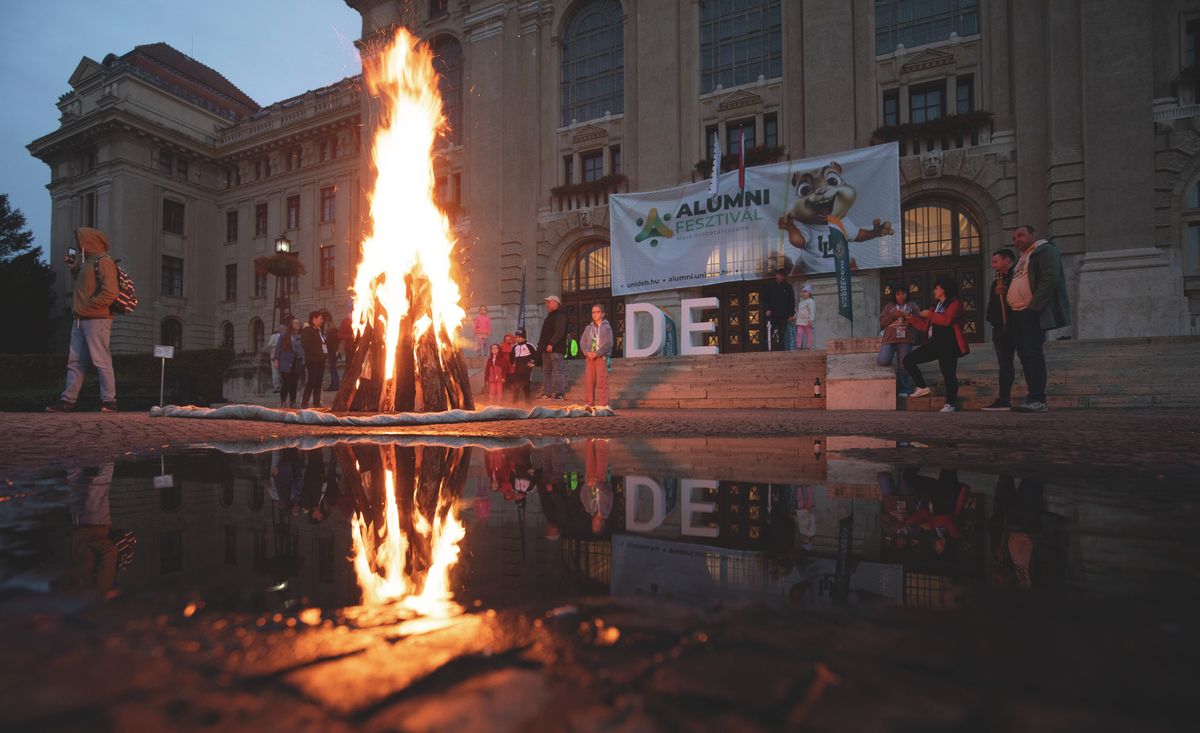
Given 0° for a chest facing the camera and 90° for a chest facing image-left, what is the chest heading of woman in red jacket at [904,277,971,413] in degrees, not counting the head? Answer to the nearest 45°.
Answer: approximately 90°

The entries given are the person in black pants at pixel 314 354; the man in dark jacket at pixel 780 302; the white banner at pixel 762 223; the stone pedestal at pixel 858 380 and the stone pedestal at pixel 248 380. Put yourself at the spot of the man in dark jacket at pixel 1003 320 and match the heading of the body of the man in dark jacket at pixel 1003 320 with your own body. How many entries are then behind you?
0

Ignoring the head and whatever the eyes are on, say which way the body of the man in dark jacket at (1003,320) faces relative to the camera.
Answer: to the viewer's left

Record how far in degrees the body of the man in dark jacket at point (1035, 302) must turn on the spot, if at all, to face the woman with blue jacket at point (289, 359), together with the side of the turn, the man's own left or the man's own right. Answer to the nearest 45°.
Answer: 0° — they already face them

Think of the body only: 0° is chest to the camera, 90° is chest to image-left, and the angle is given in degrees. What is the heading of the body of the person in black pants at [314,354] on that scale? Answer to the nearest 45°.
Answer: approximately 315°

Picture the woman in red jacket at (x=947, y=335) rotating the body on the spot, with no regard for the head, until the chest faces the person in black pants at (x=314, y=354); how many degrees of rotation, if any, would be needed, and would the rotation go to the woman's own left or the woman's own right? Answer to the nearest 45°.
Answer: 0° — they already face them

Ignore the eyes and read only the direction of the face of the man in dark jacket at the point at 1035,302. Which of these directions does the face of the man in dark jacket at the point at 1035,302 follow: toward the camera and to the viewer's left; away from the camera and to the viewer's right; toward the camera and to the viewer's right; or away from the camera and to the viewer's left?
toward the camera and to the viewer's left

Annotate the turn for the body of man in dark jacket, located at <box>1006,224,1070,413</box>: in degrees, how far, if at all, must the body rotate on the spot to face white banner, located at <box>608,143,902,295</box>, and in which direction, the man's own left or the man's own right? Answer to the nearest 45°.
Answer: approximately 45° to the man's own right

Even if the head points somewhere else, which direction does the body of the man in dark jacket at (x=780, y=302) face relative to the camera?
toward the camera

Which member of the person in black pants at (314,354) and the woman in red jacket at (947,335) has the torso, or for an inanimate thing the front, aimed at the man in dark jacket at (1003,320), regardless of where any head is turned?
the person in black pants

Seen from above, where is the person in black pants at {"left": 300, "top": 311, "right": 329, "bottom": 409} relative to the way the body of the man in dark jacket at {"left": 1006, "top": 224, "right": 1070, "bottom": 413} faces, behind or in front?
in front

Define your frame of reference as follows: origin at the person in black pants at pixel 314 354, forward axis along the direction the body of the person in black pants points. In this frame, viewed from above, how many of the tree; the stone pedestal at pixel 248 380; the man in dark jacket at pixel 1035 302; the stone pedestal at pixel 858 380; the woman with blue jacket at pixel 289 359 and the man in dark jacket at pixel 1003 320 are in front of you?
3

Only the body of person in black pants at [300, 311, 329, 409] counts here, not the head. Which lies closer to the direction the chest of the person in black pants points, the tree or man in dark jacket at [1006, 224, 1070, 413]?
the man in dark jacket

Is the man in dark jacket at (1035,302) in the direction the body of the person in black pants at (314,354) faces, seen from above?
yes

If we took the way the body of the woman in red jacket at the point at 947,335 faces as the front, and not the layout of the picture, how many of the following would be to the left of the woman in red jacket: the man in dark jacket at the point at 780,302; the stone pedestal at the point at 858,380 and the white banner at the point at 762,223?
0

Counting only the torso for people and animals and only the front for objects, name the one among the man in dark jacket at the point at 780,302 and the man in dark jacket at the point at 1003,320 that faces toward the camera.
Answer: the man in dark jacket at the point at 780,302

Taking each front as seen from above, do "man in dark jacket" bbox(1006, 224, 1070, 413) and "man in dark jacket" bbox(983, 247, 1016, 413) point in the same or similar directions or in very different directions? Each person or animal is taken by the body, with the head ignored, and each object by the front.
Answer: same or similar directions
